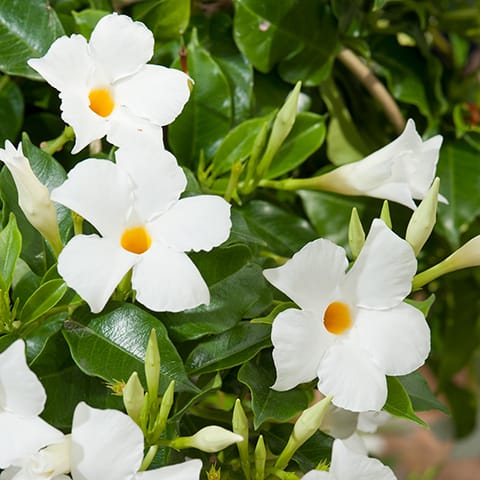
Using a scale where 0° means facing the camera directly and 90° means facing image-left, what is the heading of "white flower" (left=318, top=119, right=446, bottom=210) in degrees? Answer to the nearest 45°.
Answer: approximately 270°
